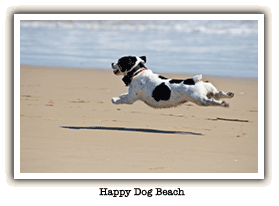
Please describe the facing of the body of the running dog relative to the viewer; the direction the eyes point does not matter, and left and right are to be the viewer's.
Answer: facing to the left of the viewer
